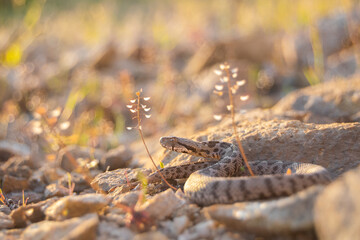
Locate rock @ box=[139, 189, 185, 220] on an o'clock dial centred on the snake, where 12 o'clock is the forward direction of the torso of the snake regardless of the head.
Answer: The rock is roughly at 11 o'clock from the snake.

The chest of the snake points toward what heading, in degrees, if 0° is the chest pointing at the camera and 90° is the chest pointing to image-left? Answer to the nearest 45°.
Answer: approximately 90°

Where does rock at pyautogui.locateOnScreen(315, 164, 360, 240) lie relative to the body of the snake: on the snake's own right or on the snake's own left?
on the snake's own left

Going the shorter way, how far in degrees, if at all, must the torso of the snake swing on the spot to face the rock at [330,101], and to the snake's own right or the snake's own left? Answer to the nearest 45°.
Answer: approximately 135° to the snake's own right

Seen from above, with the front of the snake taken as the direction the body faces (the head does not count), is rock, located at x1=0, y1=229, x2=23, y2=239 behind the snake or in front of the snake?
in front

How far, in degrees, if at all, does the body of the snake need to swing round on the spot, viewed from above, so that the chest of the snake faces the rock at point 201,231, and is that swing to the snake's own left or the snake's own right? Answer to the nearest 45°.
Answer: approximately 45° to the snake's own left

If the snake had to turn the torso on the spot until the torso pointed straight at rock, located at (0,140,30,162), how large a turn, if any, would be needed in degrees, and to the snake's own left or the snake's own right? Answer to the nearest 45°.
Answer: approximately 45° to the snake's own right

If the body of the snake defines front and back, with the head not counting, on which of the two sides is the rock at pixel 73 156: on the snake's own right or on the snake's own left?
on the snake's own right

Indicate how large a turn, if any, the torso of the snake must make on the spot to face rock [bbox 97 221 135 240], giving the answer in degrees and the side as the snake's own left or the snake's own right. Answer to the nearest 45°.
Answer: approximately 45° to the snake's own left

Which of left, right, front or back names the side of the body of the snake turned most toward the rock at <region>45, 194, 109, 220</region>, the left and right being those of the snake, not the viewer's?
front
